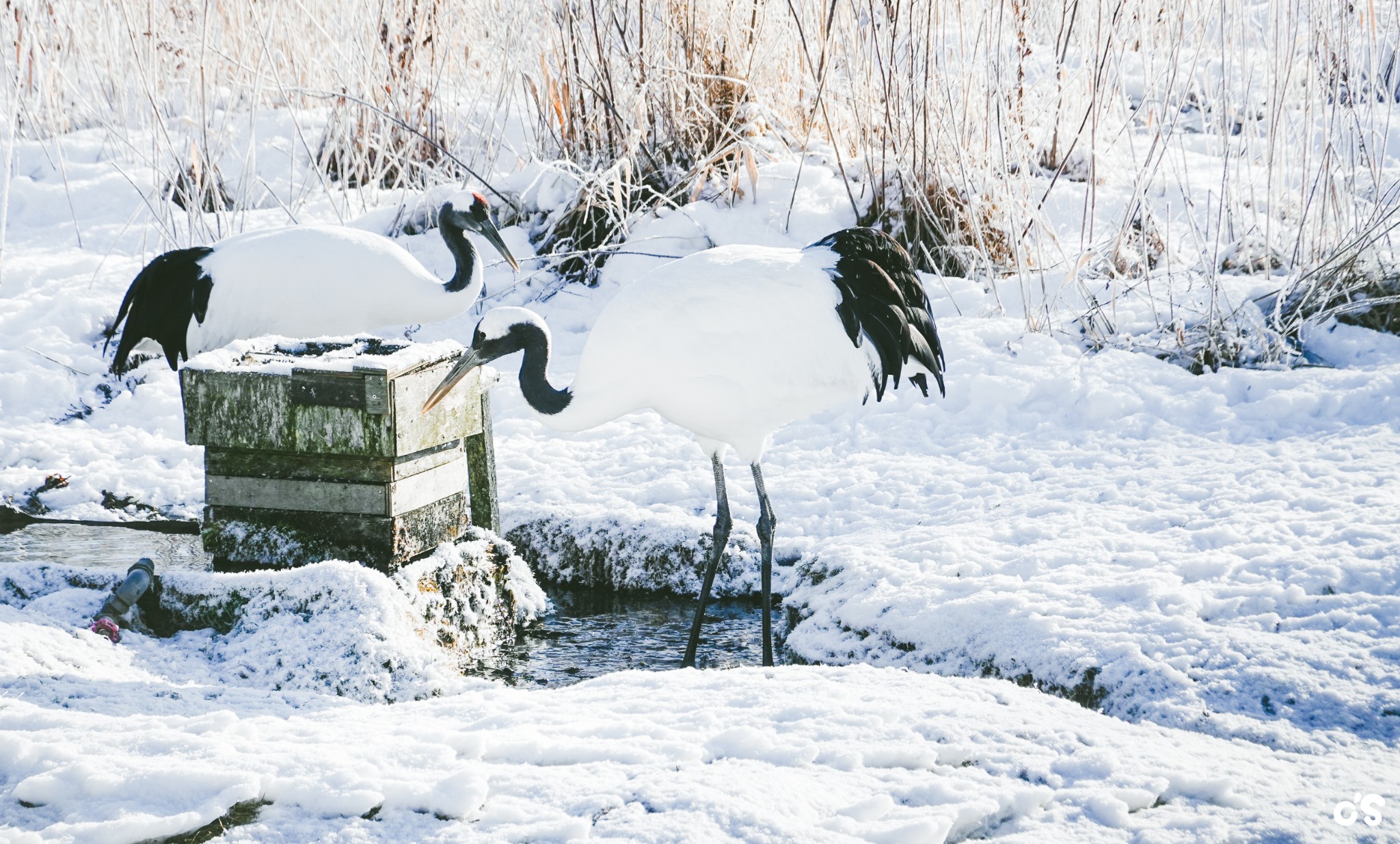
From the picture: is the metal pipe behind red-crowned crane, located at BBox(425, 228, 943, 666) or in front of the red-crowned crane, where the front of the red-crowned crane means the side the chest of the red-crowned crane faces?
in front

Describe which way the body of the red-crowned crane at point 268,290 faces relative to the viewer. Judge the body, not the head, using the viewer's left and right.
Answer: facing to the right of the viewer

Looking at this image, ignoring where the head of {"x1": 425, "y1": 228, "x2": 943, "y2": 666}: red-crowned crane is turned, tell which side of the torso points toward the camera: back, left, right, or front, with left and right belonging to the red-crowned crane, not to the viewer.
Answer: left

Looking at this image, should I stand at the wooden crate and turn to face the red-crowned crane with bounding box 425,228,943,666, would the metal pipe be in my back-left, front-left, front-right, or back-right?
back-right

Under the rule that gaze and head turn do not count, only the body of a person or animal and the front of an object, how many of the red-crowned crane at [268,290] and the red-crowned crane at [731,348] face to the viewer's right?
1

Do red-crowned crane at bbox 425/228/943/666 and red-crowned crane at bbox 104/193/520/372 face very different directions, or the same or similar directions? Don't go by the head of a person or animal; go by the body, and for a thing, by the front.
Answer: very different directions

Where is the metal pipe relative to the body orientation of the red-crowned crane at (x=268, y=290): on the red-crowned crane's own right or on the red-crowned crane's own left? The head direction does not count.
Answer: on the red-crowned crane's own right

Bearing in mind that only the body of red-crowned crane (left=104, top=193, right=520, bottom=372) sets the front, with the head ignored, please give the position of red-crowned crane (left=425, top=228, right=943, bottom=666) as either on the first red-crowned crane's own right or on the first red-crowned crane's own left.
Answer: on the first red-crowned crane's own right

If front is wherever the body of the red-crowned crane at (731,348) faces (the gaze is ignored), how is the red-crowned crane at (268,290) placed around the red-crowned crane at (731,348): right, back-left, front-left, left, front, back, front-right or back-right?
front-right

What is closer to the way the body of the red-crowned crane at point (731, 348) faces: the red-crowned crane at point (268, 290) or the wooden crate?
the wooden crate

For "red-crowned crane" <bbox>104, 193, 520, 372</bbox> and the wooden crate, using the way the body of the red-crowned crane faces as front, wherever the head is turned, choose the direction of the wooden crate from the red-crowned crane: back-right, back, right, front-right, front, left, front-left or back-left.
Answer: right

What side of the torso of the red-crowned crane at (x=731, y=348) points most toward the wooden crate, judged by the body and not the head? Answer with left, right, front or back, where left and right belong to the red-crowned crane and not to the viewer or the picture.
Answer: front
